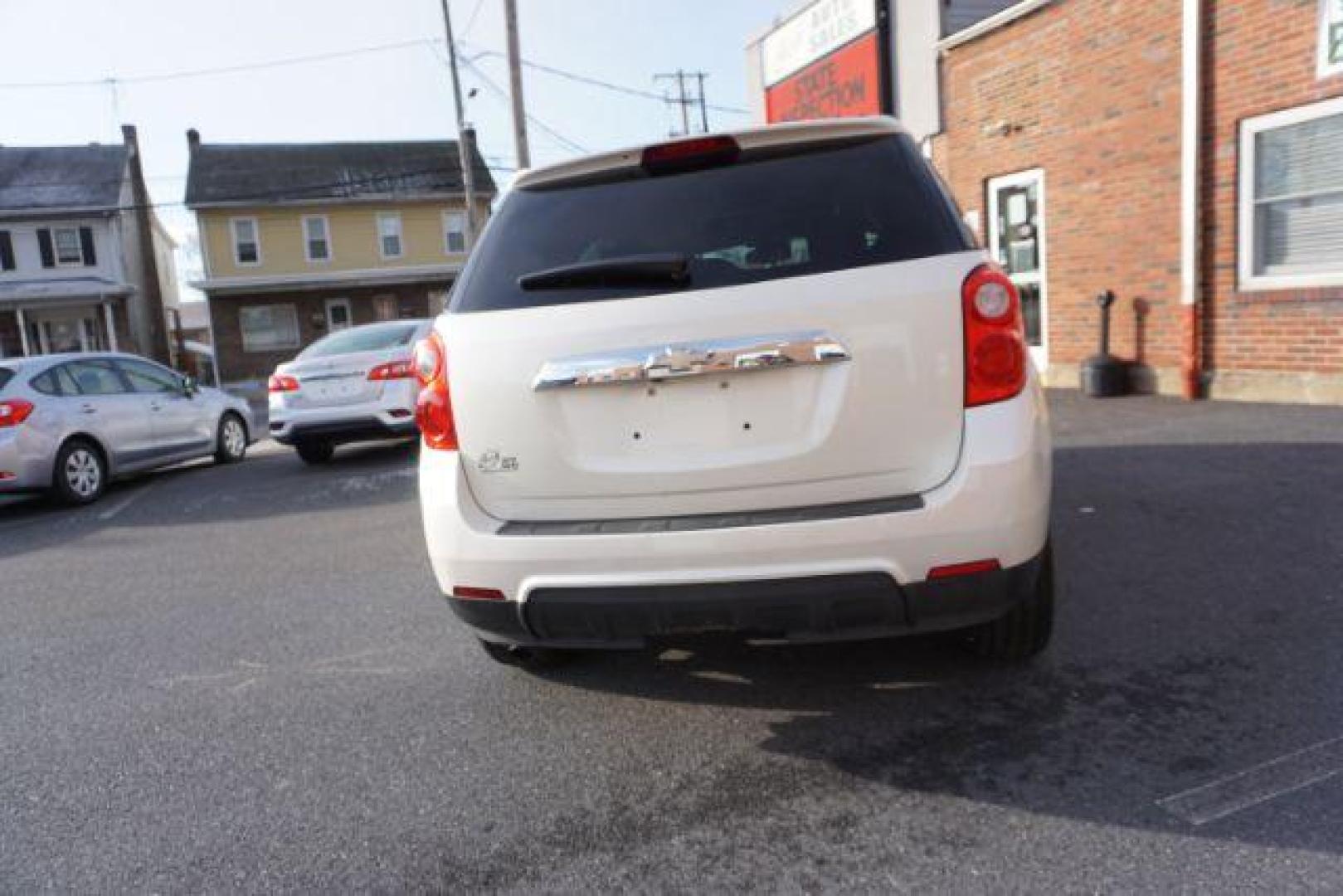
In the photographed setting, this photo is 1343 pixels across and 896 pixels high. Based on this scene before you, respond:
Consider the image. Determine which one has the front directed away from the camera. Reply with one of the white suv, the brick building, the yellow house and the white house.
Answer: the white suv

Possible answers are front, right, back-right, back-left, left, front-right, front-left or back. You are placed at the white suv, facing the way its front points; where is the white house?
front-left

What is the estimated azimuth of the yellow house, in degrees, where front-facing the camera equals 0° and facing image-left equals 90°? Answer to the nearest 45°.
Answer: approximately 0°

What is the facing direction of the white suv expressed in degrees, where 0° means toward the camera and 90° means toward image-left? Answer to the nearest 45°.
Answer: approximately 180°

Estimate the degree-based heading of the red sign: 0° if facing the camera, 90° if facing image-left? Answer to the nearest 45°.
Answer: approximately 45°

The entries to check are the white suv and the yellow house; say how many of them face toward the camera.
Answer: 1

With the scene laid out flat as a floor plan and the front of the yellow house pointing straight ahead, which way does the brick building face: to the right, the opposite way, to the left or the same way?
to the right

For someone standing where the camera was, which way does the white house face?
facing the viewer

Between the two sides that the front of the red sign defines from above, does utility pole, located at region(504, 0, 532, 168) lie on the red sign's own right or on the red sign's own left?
on the red sign's own right

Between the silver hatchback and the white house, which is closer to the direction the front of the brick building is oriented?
the silver hatchback

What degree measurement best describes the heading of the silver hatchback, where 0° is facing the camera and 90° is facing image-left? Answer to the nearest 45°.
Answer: approximately 225°

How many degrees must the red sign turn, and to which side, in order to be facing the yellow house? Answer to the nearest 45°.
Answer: approximately 90° to its right

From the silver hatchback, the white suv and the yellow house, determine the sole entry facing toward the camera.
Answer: the yellow house

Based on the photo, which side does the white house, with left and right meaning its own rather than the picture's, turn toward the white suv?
front

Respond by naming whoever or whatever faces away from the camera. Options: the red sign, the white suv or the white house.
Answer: the white suv

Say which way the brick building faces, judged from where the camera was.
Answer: facing the viewer and to the left of the viewer

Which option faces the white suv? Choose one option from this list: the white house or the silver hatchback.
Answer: the white house

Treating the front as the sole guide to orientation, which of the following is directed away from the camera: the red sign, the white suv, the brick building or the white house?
the white suv

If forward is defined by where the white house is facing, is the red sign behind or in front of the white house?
in front

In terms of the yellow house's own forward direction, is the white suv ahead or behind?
ahead
